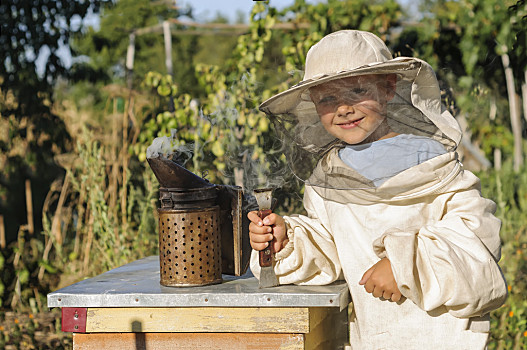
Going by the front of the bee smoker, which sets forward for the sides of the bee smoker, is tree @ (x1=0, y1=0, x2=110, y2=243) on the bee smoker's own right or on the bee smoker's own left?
on the bee smoker's own right

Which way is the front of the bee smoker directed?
to the viewer's left

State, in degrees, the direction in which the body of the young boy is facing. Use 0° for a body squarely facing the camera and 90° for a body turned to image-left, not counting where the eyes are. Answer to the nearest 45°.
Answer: approximately 45°

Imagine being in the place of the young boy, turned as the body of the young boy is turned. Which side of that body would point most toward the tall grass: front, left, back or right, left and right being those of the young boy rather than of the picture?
right

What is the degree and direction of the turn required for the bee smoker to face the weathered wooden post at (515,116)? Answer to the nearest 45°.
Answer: approximately 135° to its right

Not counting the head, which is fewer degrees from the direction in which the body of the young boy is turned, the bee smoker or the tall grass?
the bee smoker
